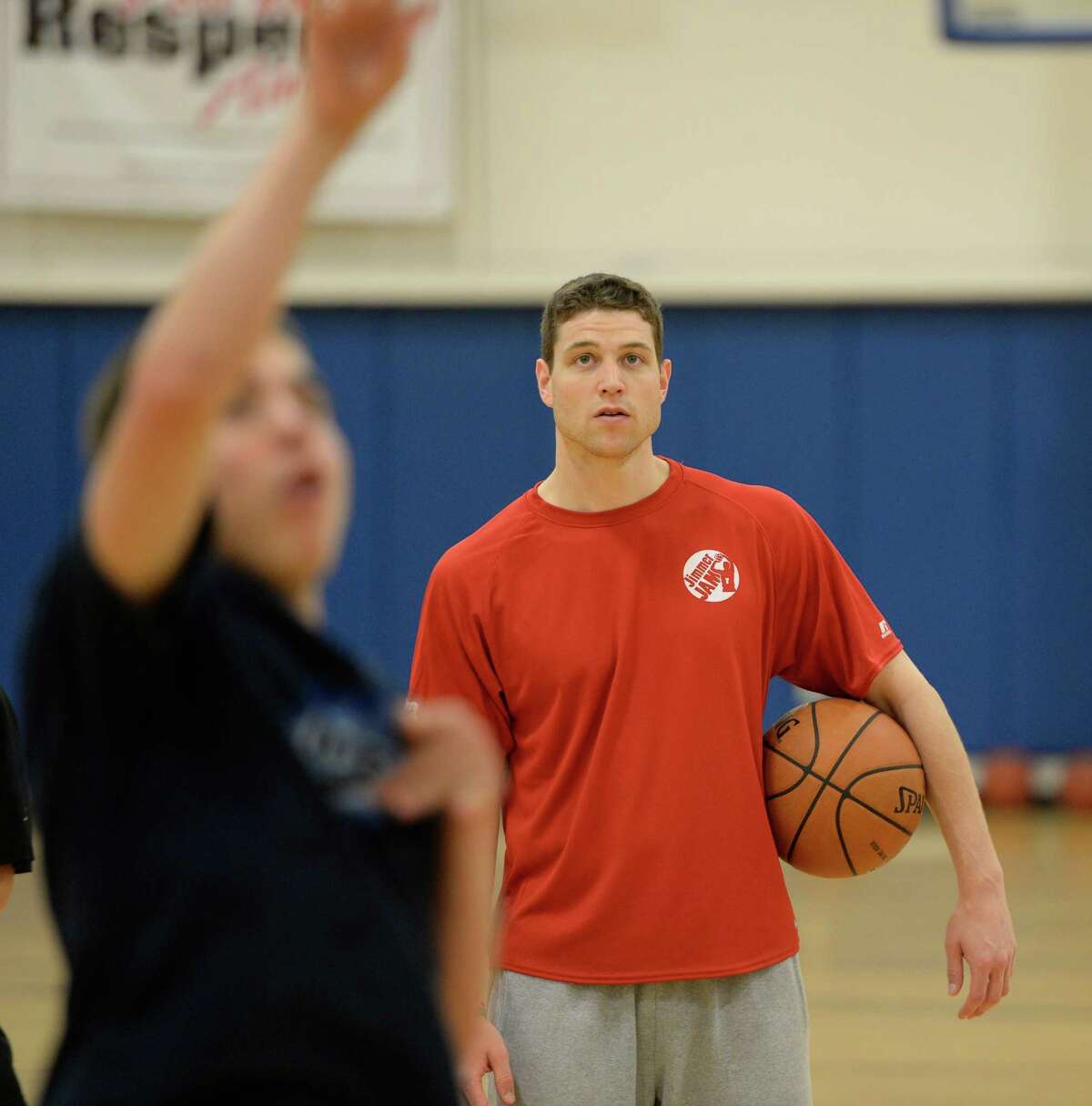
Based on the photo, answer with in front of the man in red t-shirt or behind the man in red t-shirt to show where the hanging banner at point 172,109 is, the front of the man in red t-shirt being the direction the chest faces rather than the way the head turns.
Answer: behind

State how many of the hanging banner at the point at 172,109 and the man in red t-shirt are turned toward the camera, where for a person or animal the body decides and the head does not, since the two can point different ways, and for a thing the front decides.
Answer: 2

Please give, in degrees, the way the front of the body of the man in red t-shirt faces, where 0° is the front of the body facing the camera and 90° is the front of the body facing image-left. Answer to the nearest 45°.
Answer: approximately 0°

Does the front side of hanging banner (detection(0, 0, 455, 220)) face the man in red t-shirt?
yes

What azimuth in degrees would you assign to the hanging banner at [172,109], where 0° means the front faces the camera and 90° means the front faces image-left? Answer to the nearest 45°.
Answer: approximately 0°
